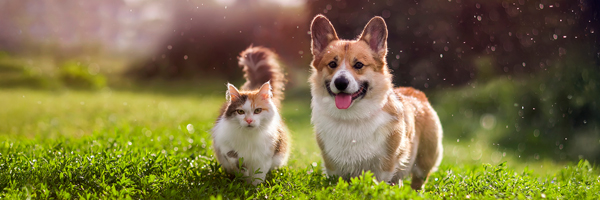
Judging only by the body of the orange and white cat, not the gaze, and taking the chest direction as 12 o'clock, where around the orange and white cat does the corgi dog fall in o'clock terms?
The corgi dog is roughly at 10 o'clock from the orange and white cat.

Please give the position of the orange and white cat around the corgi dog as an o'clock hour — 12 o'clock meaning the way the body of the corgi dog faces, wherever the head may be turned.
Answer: The orange and white cat is roughly at 2 o'clock from the corgi dog.

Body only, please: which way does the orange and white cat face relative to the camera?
toward the camera

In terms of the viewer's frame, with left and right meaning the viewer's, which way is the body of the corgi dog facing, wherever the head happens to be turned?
facing the viewer and to the left of the viewer

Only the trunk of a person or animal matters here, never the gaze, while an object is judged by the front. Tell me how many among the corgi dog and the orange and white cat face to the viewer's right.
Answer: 0
